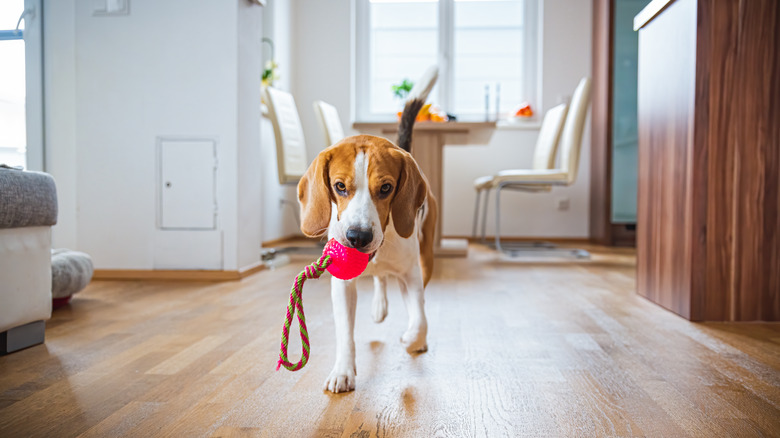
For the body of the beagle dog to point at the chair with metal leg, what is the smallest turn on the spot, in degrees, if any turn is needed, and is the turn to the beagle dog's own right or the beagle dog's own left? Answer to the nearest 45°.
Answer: approximately 180°

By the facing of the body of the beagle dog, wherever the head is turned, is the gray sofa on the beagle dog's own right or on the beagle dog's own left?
on the beagle dog's own right

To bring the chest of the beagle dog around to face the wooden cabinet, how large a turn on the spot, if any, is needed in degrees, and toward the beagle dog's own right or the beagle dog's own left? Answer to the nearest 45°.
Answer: approximately 135° to the beagle dog's own left

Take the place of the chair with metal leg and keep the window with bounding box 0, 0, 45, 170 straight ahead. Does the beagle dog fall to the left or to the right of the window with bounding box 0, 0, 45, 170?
left

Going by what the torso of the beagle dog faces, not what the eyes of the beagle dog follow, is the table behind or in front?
behind

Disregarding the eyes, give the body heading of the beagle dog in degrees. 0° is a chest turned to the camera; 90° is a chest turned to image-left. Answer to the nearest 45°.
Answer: approximately 0°

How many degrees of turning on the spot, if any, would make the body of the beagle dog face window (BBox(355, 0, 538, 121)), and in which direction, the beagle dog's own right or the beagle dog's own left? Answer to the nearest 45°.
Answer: approximately 180°

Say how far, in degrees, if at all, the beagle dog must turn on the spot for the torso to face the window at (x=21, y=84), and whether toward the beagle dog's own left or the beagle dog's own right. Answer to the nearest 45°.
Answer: approximately 135° to the beagle dog's own right
